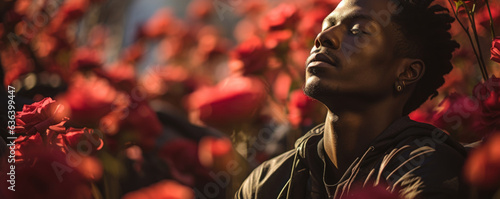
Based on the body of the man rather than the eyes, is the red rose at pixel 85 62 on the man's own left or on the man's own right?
on the man's own right

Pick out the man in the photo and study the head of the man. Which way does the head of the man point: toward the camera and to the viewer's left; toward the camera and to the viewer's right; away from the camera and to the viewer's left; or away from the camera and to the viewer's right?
toward the camera and to the viewer's left

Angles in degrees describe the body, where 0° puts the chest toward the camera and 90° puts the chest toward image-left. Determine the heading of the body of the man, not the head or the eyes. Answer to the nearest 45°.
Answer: approximately 45°
